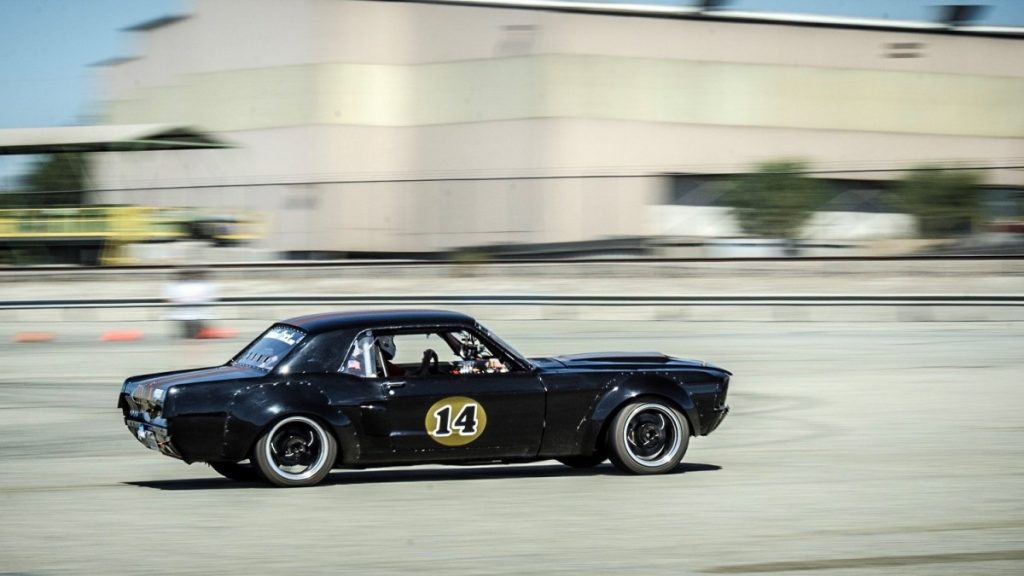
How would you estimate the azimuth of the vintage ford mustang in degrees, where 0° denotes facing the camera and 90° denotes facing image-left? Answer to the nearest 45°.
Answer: approximately 270°

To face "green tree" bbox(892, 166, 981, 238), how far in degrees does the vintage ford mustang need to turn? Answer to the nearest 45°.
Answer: approximately 45° to its left

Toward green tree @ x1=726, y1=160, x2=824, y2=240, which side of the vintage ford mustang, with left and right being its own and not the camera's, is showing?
left

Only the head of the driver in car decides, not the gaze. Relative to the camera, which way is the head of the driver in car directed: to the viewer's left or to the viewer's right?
to the viewer's right

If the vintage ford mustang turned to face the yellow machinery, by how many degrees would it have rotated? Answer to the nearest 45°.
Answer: approximately 90° to its left

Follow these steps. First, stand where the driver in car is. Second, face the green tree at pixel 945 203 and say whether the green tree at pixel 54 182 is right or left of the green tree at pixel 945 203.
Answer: left

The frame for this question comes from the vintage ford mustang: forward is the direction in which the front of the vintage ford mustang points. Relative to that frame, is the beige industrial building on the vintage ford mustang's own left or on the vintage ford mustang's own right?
on the vintage ford mustang's own left
